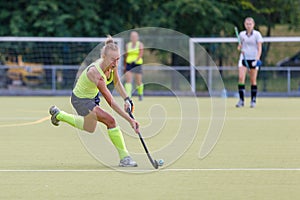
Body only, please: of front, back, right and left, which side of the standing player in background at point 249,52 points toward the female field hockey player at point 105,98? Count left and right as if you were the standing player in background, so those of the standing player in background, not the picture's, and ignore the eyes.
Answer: front

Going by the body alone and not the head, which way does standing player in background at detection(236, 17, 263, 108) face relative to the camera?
toward the camera

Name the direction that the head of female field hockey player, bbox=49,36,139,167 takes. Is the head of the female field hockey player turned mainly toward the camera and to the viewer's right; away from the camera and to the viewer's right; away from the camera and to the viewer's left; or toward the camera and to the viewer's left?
toward the camera and to the viewer's right
